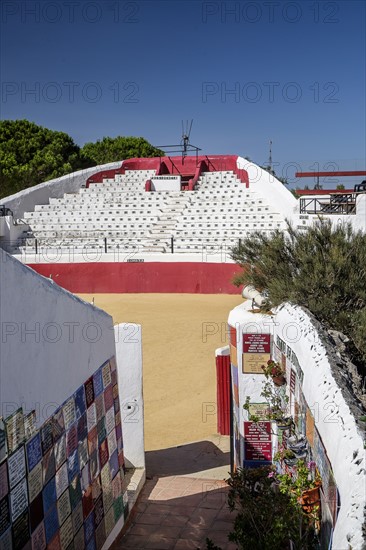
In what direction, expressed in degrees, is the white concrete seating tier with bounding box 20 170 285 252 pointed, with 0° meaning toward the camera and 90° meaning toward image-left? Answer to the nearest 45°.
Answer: approximately 0°

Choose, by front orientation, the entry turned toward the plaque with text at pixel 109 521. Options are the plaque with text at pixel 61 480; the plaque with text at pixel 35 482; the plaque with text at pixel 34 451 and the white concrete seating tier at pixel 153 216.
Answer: the white concrete seating tier

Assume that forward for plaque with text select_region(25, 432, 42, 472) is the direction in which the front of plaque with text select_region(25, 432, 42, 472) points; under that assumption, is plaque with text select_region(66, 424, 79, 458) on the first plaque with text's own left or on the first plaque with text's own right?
on the first plaque with text's own left

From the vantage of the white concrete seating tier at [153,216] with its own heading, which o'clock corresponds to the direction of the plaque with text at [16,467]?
The plaque with text is roughly at 12 o'clock from the white concrete seating tier.

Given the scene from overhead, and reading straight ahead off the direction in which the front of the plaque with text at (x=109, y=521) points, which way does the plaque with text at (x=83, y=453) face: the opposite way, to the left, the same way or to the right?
the same way

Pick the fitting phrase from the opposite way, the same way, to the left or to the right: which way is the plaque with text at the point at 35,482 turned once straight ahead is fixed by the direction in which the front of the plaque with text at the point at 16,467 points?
the same way

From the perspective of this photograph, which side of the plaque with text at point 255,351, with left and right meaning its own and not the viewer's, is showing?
front

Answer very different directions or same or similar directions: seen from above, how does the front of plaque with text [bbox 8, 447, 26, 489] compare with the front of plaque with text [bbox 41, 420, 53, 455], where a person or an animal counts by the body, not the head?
same or similar directions

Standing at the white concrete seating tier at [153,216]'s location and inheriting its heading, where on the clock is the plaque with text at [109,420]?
The plaque with text is roughly at 12 o'clock from the white concrete seating tier.

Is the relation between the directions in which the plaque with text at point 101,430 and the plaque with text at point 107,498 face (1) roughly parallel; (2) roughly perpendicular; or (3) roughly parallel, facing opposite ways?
roughly parallel

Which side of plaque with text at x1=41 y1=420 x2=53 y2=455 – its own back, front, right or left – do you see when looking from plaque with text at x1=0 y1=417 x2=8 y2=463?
right

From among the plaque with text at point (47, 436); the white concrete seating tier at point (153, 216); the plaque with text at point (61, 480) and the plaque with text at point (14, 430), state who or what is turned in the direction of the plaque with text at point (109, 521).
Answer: the white concrete seating tier

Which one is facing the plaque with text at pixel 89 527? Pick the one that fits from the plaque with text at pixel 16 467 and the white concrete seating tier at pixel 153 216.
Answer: the white concrete seating tier

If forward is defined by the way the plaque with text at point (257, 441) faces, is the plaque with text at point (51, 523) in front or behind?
in front

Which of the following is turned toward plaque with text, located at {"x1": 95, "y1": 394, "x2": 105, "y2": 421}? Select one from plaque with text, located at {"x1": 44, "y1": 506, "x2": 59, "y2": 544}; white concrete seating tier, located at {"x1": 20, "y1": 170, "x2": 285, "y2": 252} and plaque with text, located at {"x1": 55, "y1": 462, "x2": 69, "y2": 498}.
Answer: the white concrete seating tier

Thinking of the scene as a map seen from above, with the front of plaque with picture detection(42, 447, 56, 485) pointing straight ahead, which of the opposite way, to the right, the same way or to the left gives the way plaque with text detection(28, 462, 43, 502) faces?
the same way

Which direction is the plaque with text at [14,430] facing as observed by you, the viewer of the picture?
facing the viewer and to the right of the viewer
